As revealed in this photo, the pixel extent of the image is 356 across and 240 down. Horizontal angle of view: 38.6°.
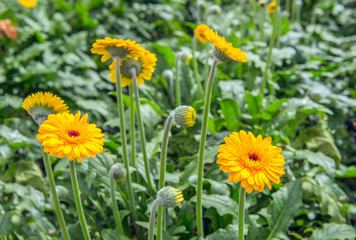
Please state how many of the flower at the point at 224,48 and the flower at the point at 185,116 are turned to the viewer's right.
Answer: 2

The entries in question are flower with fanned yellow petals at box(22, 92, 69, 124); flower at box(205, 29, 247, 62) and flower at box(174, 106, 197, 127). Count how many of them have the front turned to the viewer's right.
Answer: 2

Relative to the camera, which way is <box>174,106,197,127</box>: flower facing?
to the viewer's right

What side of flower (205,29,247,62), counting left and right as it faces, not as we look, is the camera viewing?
right
